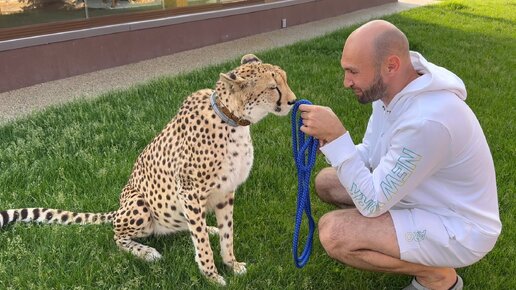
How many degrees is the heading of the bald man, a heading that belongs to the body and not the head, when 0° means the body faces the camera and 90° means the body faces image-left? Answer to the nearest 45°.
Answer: approximately 90°

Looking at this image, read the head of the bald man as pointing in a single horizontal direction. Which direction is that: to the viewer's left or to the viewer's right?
to the viewer's left

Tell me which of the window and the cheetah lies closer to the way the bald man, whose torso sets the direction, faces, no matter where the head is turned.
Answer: the cheetah

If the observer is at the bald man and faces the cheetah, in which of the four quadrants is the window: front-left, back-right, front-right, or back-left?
front-right

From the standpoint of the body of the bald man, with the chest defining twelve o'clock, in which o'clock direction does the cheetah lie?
The cheetah is roughly at 12 o'clock from the bald man.

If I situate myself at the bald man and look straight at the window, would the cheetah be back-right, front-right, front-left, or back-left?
front-left

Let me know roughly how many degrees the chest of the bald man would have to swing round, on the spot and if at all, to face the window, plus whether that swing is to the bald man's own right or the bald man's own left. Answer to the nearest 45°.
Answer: approximately 45° to the bald man's own right

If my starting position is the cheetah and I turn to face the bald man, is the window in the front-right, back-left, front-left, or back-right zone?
back-left
